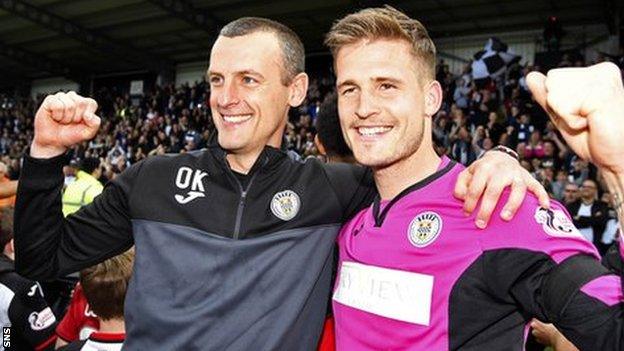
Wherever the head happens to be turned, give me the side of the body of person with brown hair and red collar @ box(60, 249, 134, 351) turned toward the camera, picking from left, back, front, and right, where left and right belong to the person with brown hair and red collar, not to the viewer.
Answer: back

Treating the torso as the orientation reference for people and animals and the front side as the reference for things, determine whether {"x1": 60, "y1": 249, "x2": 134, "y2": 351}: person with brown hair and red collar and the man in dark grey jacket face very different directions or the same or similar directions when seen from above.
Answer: very different directions

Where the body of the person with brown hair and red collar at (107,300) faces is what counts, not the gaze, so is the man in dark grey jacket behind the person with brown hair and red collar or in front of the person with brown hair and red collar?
behind

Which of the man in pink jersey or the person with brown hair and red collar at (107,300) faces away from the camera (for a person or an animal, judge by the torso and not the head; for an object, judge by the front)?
the person with brown hair and red collar

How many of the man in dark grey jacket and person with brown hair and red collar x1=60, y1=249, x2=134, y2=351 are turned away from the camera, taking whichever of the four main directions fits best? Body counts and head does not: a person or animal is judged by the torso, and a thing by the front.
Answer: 1

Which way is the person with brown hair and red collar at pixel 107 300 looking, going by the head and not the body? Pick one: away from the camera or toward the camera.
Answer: away from the camera

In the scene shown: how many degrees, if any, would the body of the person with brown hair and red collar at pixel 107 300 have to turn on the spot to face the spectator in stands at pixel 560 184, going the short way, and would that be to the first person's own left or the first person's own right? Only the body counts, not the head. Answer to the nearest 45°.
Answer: approximately 45° to the first person's own right

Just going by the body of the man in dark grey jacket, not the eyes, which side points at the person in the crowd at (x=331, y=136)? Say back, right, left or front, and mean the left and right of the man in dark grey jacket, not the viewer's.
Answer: back

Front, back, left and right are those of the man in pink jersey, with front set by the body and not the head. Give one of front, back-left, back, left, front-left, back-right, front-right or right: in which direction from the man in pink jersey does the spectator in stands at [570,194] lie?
back-right
